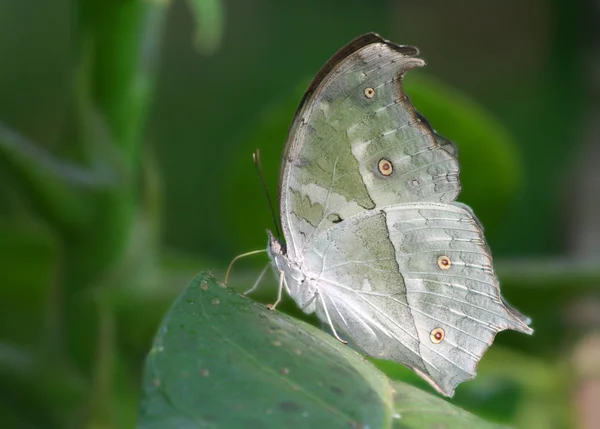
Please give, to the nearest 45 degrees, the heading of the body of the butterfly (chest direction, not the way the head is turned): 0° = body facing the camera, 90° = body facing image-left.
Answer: approximately 90°
